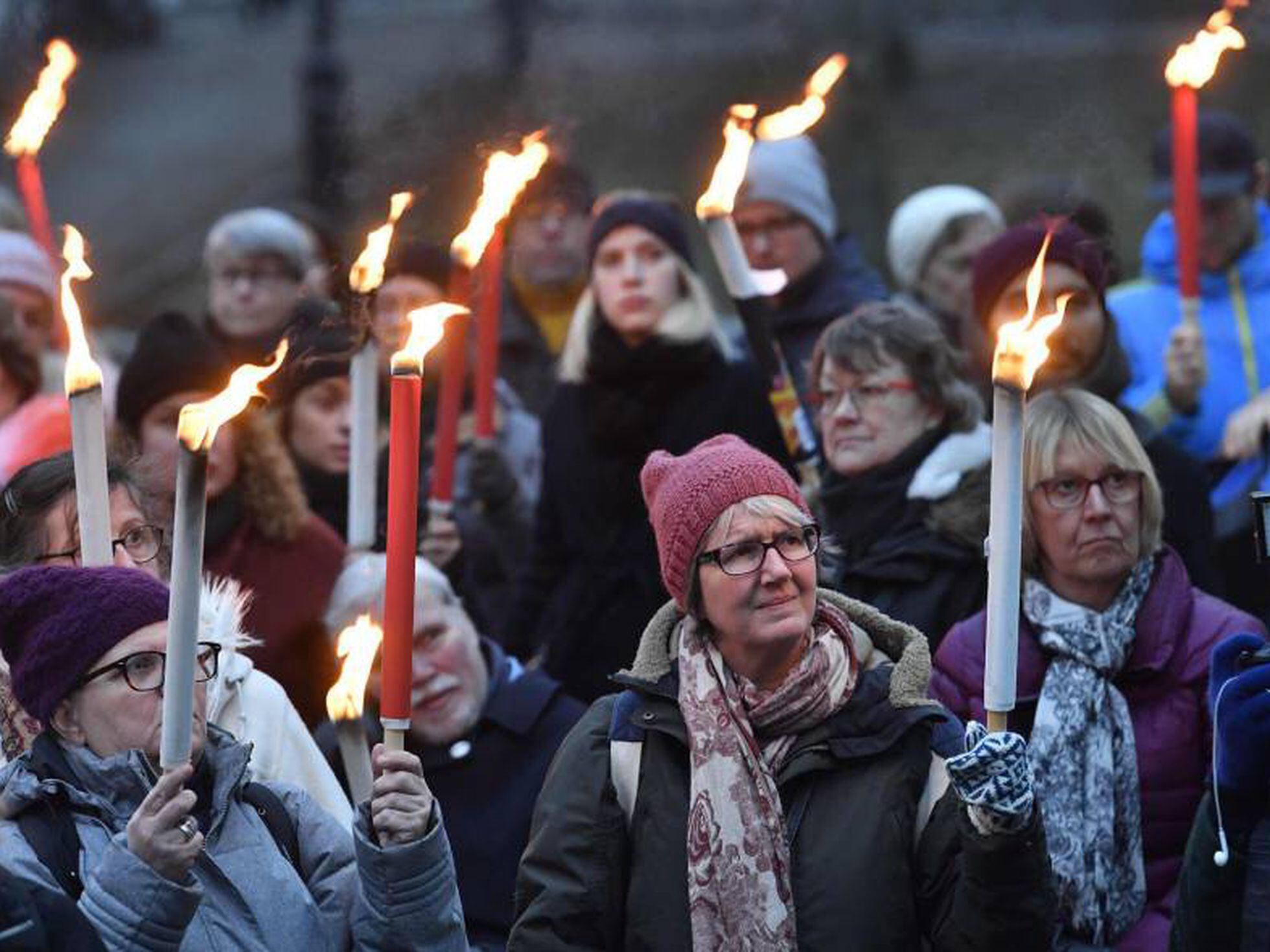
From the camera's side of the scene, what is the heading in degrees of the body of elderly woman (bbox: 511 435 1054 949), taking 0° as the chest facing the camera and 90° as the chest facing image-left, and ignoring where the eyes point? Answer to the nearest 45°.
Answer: approximately 0°

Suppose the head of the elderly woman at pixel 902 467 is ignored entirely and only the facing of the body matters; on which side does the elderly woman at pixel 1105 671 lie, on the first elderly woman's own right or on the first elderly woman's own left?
on the first elderly woman's own left

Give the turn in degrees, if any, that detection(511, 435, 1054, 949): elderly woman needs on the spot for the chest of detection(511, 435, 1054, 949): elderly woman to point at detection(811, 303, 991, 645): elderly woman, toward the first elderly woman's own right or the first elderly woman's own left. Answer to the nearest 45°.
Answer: approximately 180°

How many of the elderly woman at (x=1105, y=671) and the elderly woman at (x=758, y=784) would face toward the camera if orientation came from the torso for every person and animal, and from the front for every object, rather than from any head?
2

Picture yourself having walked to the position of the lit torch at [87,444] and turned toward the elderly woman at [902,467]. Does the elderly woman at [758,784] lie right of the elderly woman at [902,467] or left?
right

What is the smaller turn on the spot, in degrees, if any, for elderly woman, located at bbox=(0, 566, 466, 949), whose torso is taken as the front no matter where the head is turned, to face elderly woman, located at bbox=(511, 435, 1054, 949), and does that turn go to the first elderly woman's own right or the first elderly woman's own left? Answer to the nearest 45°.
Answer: approximately 45° to the first elderly woman's own left

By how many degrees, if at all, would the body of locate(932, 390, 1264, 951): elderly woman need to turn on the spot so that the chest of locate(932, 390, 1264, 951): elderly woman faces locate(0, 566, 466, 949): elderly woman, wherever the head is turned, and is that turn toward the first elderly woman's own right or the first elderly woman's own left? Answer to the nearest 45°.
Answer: approximately 45° to the first elderly woman's own right

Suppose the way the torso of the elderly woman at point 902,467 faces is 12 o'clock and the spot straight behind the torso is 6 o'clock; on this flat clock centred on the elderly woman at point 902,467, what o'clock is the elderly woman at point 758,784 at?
the elderly woman at point 758,784 is roughly at 11 o'clock from the elderly woman at point 902,467.
